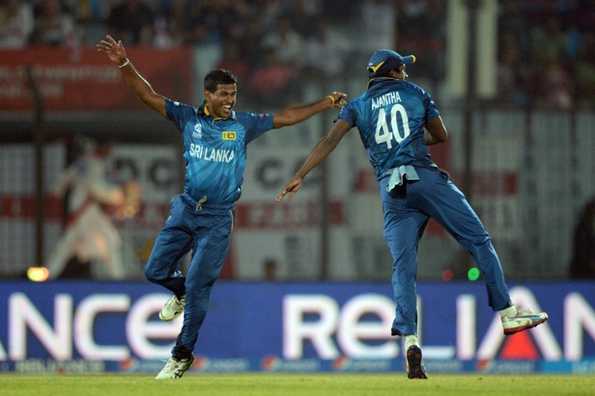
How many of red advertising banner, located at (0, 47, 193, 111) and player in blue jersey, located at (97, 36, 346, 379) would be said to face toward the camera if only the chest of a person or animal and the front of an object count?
2

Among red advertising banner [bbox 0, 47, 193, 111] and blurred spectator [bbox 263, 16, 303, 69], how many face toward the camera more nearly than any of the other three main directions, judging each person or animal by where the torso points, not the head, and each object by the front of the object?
2

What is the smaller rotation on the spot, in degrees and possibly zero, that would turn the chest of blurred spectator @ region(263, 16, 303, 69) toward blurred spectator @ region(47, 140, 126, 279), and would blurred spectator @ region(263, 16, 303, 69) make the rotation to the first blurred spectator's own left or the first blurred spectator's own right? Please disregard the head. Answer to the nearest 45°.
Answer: approximately 45° to the first blurred spectator's own right

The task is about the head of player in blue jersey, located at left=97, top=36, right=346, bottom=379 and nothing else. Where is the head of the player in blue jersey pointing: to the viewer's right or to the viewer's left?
to the viewer's right

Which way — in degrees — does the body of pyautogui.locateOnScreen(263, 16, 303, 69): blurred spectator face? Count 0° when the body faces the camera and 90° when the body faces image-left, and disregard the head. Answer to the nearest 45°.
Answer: approximately 0°
